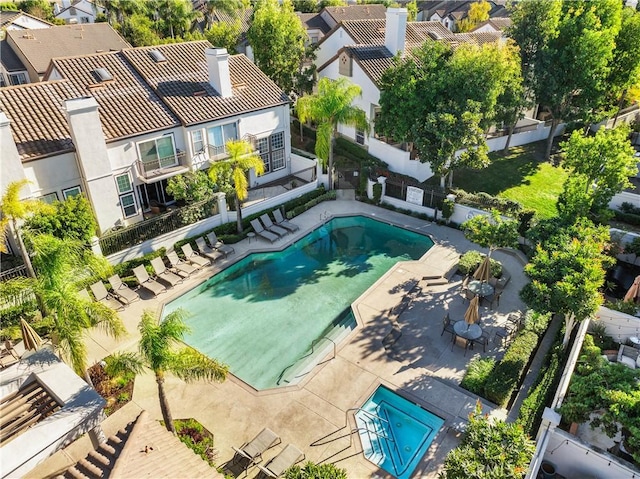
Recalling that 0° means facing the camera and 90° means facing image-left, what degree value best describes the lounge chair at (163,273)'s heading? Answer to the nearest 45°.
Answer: approximately 315°

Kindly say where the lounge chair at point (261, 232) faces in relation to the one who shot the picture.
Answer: facing the viewer and to the right of the viewer

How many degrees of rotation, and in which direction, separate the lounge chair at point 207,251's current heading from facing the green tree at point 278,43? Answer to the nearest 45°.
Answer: approximately 90° to its left

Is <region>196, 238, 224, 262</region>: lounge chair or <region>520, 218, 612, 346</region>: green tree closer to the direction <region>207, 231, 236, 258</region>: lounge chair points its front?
the green tree

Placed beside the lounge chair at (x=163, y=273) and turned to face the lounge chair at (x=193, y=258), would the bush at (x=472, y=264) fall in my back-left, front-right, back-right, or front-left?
front-right

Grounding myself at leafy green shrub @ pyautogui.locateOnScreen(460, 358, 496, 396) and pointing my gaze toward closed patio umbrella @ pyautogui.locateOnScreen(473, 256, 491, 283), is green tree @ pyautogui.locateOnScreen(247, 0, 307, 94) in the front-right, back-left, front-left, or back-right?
front-left

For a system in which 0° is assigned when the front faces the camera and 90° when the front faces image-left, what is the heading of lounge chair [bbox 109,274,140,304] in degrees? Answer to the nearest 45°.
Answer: approximately 315°

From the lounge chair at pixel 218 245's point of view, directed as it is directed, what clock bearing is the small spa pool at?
The small spa pool is roughly at 1 o'clock from the lounge chair.

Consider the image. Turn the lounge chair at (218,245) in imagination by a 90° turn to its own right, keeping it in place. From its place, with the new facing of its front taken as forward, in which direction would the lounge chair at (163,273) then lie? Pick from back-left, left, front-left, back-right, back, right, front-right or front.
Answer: front

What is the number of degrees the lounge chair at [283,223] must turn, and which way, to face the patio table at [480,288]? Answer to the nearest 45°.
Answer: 0° — it already faces it

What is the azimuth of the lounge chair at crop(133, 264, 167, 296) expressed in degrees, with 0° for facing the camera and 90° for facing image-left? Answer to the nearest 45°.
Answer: approximately 315°

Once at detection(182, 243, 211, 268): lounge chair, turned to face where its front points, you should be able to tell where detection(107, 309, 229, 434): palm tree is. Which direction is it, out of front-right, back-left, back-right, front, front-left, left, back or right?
front-right

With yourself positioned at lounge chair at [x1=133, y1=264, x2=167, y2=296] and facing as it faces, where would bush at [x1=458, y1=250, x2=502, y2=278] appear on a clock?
The bush is roughly at 11 o'clock from the lounge chair.

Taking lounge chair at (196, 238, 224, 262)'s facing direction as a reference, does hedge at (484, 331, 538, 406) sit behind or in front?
in front

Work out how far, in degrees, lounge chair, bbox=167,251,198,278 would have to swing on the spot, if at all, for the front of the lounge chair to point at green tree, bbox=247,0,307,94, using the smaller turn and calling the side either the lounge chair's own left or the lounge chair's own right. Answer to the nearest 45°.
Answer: approximately 90° to the lounge chair's own left

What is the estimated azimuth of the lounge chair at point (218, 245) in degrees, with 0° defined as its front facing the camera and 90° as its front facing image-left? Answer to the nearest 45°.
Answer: approximately 315°

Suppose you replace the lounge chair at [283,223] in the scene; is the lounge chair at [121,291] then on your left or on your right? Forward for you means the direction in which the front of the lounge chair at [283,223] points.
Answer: on your right

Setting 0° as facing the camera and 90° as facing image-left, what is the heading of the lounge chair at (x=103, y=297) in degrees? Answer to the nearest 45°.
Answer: approximately 315°

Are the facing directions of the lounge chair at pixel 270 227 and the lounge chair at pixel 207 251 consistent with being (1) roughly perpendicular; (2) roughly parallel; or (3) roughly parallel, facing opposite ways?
roughly parallel

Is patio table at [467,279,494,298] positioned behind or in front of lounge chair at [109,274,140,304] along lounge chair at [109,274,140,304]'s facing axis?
in front
